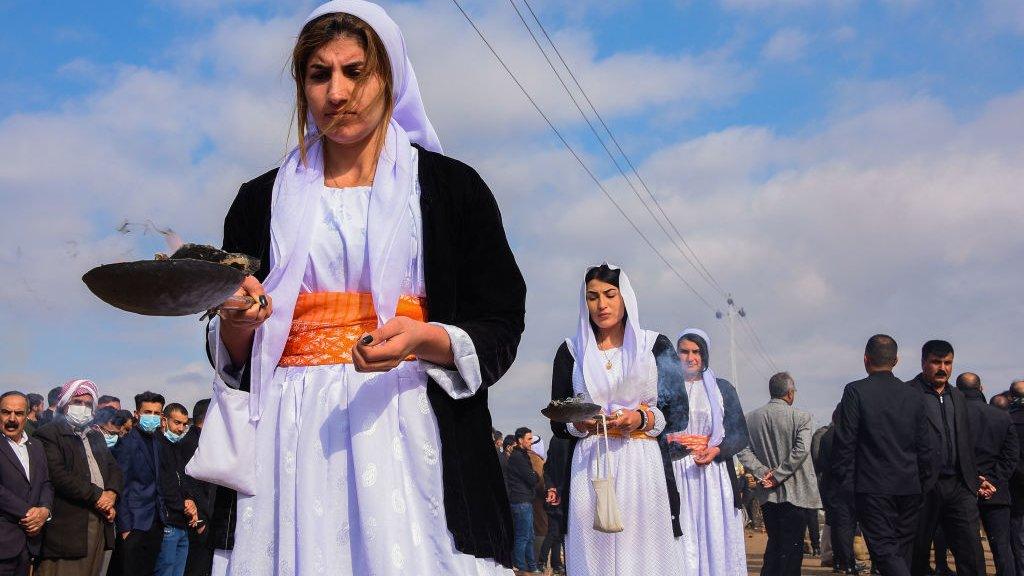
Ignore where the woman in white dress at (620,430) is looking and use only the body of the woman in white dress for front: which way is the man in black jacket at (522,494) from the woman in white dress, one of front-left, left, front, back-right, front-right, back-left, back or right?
back

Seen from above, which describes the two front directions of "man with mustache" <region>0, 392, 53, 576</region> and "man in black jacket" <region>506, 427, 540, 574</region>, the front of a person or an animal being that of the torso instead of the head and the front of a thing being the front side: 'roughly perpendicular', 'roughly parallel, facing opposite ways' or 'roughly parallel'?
roughly parallel

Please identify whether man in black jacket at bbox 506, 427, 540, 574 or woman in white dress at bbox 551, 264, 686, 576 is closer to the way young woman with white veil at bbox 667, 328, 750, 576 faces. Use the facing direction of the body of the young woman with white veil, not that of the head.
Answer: the woman in white dress

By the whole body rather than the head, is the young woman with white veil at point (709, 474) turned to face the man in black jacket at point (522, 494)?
no

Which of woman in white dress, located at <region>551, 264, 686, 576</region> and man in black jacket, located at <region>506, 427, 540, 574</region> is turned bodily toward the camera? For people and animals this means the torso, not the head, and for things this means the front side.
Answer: the woman in white dress

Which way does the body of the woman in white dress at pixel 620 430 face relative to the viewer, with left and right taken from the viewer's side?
facing the viewer

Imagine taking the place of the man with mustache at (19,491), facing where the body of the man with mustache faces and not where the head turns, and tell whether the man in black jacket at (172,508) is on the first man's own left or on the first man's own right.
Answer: on the first man's own left

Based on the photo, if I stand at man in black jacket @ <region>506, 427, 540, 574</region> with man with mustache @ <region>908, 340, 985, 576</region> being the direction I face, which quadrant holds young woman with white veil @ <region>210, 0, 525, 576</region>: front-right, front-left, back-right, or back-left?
front-right

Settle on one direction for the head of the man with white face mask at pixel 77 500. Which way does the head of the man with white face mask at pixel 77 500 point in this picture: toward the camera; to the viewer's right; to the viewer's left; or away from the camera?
toward the camera

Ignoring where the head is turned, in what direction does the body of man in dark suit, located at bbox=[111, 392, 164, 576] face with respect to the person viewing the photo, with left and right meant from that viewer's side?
facing the viewer and to the right of the viewer

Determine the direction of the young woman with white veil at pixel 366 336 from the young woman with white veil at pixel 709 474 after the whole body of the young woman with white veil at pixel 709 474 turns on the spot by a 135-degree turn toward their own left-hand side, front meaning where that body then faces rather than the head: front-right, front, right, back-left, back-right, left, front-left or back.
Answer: right

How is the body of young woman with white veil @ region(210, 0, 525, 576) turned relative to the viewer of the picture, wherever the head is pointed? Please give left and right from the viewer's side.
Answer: facing the viewer and to the left of the viewer

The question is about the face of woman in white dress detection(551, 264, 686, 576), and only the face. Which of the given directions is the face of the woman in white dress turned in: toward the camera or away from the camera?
toward the camera

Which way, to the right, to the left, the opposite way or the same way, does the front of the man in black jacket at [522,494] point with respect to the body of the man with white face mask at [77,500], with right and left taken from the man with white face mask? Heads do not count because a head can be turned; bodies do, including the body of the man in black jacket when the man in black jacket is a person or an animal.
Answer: the same way

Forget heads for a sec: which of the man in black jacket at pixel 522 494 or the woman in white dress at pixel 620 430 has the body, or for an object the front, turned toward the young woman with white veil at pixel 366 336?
the woman in white dress
